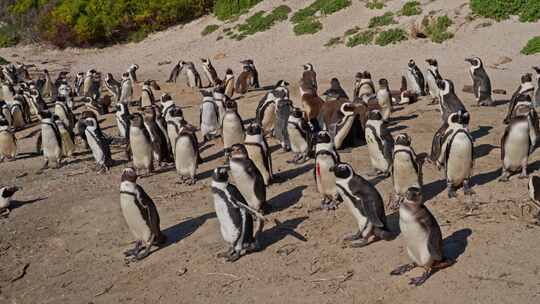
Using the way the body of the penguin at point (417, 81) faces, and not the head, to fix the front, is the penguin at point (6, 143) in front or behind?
in front

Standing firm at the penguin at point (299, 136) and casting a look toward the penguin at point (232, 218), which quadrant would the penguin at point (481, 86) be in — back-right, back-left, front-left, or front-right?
back-left

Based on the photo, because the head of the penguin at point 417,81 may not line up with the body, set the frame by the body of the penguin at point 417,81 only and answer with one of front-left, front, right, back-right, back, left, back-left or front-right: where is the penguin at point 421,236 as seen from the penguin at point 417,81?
front-left

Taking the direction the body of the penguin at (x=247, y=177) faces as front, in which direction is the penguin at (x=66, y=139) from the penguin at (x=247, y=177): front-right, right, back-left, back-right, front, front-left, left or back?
right

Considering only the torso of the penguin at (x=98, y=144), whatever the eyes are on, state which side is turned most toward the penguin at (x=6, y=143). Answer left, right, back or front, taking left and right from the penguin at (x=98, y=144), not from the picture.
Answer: right

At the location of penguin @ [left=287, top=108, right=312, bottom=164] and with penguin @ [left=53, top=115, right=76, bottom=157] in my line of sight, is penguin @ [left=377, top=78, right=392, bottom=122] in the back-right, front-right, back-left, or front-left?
back-right

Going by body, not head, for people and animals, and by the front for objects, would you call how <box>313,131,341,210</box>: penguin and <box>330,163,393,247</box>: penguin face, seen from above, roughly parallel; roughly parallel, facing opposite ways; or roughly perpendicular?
roughly perpendicular

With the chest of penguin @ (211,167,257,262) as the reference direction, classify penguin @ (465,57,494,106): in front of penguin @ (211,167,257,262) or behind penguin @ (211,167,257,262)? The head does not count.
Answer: behind

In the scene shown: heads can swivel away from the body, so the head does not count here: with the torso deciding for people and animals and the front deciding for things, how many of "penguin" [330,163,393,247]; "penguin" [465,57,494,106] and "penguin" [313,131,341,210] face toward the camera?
1

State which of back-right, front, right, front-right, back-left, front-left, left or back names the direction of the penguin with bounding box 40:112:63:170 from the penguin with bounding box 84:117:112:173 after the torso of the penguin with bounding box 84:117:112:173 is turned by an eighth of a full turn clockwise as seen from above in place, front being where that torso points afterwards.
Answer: front-right

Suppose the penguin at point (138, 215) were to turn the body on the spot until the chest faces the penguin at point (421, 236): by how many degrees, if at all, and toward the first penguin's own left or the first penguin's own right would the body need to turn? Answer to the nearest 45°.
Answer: approximately 90° to the first penguin's own left
